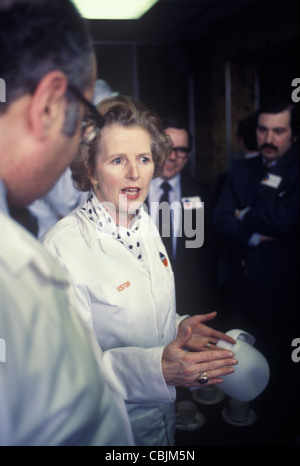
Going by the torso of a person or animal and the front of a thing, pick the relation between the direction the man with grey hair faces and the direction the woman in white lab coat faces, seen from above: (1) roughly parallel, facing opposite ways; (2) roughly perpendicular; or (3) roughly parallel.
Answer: roughly perpendicular

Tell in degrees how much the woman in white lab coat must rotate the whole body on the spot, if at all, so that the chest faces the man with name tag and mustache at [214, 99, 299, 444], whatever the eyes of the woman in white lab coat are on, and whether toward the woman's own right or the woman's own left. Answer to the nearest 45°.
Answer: approximately 90° to the woman's own left

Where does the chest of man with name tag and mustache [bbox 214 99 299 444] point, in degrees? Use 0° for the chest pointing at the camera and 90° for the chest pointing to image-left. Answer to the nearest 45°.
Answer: approximately 45°

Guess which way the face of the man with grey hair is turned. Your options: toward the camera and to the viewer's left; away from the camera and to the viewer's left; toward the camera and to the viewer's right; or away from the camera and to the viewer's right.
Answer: away from the camera and to the viewer's right

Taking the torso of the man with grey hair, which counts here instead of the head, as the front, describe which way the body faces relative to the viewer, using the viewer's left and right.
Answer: facing away from the viewer and to the right of the viewer

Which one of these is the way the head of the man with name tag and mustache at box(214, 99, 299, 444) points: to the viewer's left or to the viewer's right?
to the viewer's left
